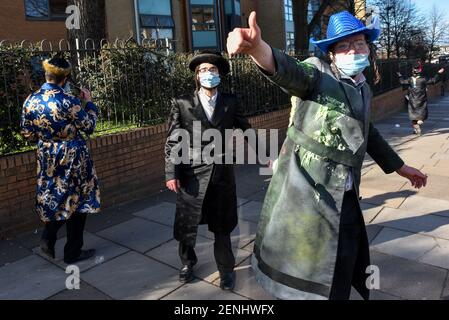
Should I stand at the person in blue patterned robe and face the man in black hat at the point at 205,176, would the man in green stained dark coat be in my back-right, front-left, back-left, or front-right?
front-right

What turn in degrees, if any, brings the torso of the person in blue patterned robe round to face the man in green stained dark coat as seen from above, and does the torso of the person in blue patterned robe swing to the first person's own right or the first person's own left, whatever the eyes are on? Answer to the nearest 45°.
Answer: approximately 90° to the first person's own right

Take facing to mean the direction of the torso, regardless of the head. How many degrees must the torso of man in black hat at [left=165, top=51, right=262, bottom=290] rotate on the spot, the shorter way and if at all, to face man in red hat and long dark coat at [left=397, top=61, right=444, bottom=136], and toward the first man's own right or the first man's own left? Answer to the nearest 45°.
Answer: approximately 135° to the first man's own left

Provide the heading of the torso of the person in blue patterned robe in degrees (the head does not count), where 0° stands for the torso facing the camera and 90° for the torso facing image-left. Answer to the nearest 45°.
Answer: approximately 225°

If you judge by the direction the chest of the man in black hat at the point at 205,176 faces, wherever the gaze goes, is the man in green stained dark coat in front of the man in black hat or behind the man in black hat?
in front

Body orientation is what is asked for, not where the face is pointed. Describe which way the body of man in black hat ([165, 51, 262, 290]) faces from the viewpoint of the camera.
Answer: toward the camera

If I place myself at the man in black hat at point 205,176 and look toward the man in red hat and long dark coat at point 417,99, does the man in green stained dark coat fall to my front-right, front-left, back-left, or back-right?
back-right

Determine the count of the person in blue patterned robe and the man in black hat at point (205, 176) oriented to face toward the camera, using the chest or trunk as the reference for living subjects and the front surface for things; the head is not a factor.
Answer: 1

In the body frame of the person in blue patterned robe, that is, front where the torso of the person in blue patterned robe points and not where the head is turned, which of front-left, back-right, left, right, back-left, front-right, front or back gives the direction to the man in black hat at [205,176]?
right

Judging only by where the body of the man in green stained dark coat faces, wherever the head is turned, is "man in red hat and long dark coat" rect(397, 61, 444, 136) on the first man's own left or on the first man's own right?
on the first man's own left

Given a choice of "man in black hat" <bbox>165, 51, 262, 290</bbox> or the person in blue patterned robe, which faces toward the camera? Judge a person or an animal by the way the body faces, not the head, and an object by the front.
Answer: the man in black hat

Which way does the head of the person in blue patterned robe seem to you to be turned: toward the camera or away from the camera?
away from the camera

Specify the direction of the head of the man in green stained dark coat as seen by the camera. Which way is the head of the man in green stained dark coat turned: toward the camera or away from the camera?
toward the camera

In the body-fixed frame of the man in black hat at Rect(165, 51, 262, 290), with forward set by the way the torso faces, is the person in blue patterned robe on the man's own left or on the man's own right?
on the man's own right
